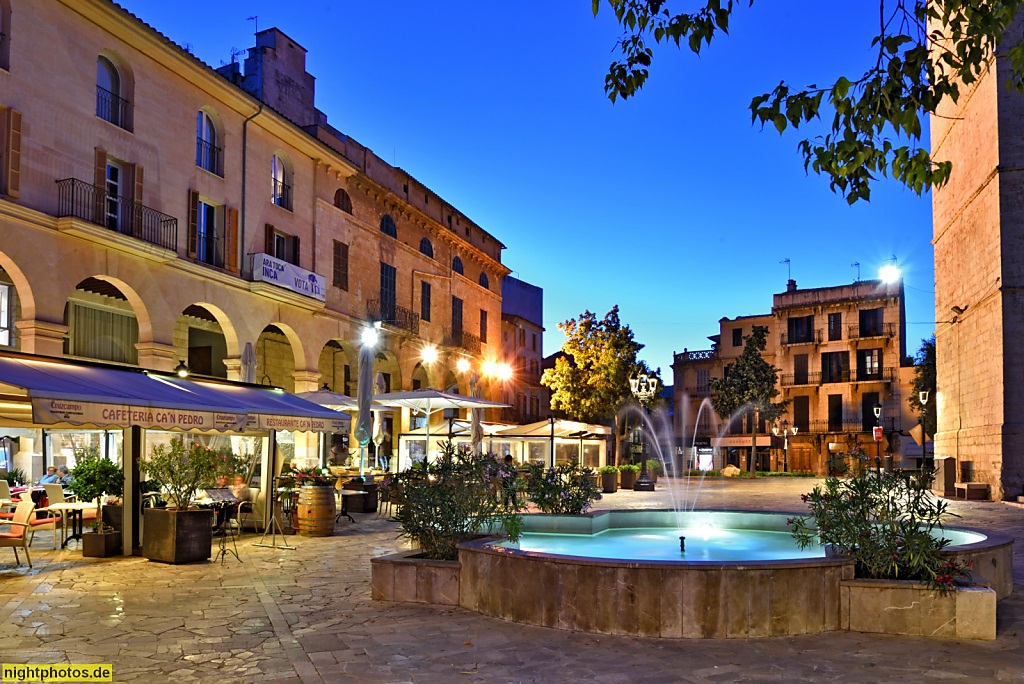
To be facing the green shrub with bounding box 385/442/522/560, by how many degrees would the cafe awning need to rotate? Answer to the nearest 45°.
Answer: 0° — it already faces it

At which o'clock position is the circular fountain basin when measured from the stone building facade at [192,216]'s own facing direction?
The circular fountain basin is roughly at 1 o'clock from the stone building facade.

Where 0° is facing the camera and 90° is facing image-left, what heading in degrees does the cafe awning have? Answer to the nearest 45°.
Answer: approximately 315°

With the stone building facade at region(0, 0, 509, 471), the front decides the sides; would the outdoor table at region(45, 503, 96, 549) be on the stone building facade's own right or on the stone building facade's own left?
on the stone building facade's own right

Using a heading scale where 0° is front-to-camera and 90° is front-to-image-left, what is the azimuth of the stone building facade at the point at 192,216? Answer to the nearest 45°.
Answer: approximately 315°

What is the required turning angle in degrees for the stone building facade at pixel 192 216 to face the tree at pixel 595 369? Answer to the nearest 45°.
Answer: approximately 90° to its left
